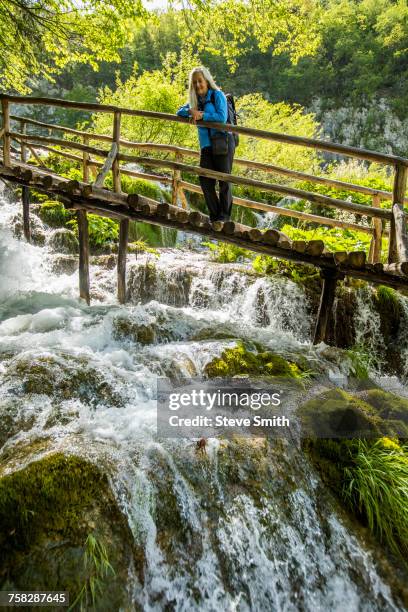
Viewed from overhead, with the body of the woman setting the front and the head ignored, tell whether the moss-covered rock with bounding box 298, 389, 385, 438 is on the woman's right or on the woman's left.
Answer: on the woman's left

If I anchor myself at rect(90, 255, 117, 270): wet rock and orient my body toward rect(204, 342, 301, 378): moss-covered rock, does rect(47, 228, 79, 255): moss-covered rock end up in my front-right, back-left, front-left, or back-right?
back-right

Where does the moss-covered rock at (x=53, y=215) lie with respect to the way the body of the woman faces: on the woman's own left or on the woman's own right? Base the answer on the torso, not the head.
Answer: on the woman's own right

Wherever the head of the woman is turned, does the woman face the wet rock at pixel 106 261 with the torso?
no

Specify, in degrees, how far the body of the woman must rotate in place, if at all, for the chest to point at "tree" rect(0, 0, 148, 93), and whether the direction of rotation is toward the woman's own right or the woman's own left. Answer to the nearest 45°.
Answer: approximately 90° to the woman's own right

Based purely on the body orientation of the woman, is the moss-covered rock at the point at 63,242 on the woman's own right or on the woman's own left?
on the woman's own right

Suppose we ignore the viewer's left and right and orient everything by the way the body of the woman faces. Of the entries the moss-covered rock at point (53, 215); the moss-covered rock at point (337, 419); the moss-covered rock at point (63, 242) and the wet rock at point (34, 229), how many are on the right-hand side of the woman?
3

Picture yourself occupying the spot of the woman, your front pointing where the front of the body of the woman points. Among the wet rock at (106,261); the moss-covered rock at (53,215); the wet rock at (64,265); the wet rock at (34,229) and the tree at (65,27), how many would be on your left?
0

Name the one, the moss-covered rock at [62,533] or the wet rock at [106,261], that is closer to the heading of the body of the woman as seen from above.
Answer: the moss-covered rock

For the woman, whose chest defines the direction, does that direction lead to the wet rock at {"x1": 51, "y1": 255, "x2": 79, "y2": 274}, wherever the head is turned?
no

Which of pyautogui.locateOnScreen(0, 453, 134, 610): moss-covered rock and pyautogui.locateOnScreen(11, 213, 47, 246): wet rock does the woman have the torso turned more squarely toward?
the moss-covered rock

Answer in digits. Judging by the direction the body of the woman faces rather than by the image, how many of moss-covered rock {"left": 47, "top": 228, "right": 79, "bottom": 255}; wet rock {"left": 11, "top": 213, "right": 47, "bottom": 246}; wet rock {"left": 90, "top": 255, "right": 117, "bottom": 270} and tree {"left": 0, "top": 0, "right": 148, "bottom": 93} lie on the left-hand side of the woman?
0

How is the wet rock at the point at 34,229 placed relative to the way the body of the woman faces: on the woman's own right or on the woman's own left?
on the woman's own right
